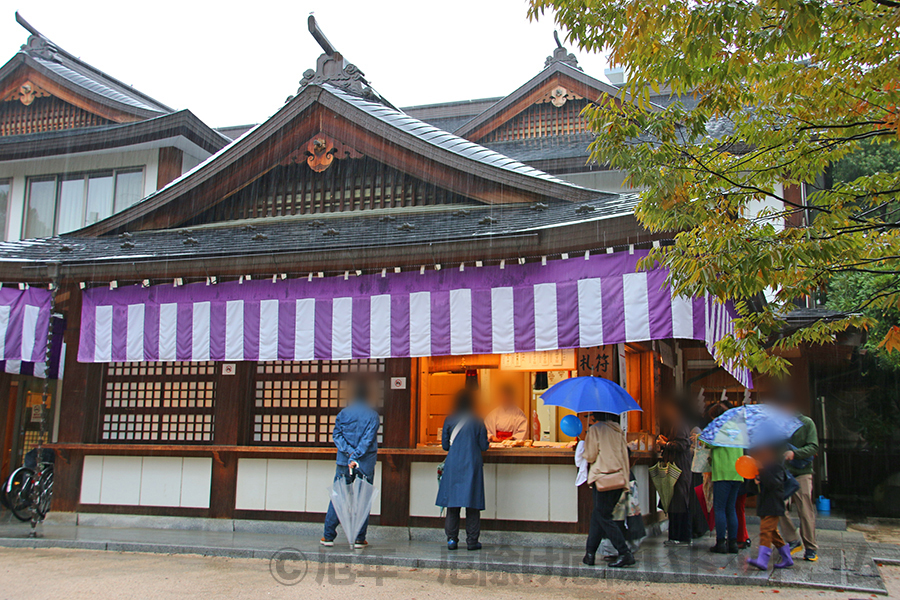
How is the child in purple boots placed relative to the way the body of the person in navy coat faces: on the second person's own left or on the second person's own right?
on the second person's own right

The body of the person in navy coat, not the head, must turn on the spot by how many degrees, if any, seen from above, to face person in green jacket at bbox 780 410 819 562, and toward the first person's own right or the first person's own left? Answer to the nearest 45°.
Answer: approximately 90° to the first person's own right

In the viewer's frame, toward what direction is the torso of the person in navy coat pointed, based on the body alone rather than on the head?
away from the camera

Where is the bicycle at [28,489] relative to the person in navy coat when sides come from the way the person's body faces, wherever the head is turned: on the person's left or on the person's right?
on the person's left

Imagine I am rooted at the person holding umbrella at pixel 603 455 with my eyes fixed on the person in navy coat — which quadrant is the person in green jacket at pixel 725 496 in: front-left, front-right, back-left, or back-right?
back-right

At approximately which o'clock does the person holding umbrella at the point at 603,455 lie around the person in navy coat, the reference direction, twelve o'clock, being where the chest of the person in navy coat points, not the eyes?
The person holding umbrella is roughly at 4 o'clock from the person in navy coat.

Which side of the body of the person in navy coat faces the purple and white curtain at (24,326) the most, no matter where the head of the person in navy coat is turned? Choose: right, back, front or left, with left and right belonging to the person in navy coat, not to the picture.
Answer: left

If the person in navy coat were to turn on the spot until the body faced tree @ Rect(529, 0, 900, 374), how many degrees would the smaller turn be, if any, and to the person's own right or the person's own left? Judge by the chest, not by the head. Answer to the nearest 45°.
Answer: approximately 135° to the person's own right

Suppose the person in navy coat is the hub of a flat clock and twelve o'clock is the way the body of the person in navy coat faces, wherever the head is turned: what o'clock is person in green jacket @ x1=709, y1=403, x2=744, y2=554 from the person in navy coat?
The person in green jacket is roughly at 3 o'clock from the person in navy coat.

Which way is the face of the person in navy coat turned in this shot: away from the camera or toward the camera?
away from the camera

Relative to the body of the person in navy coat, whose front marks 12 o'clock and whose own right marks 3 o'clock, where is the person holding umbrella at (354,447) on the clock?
The person holding umbrella is roughly at 9 o'clock from the person in navy coat.
